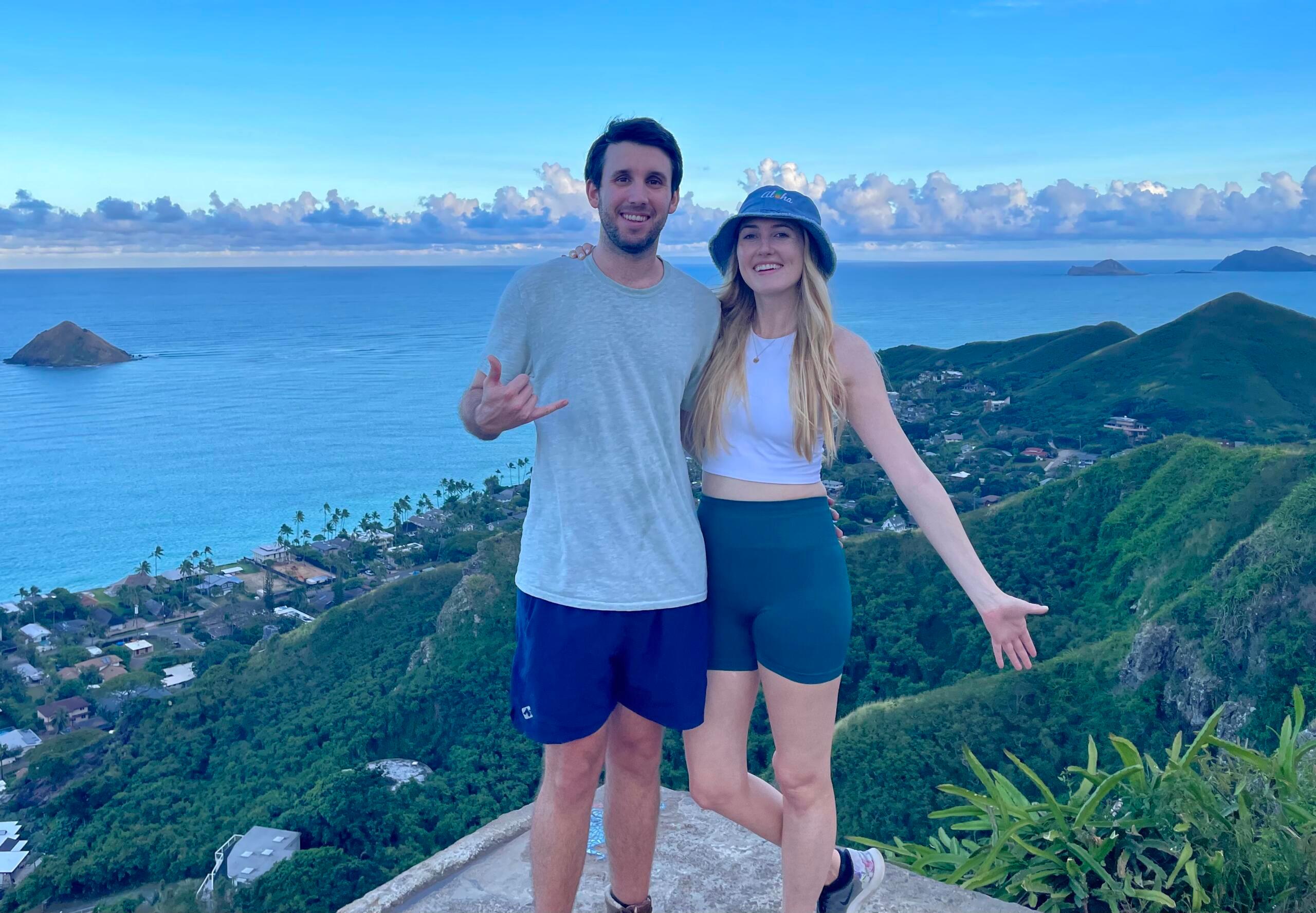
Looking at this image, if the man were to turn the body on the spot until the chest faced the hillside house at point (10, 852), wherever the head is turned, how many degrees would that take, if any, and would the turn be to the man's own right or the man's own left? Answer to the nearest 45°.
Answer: approximately 135° to the man's own right

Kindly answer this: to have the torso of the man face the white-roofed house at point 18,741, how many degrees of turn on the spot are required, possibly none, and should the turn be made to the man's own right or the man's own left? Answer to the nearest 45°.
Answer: approximately 135° to the man's own right

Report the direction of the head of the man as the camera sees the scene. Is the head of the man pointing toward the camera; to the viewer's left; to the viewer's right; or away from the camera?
toward the camera

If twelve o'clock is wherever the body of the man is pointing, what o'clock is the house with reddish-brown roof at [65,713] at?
The house with reddish-brown roof is roughly at 5 o'clock from the man.

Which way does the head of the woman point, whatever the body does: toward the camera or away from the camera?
toward the camera

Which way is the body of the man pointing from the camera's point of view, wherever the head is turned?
toward the camera

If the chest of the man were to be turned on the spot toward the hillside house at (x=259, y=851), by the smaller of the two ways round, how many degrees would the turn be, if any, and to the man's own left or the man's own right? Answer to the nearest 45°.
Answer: approximately 135° to the man's own right

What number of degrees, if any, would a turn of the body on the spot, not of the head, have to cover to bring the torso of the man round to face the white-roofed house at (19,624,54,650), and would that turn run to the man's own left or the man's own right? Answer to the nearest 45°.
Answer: approximately 135° to the man's own right

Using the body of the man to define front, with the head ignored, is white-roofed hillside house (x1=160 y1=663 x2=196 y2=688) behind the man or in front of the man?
behind

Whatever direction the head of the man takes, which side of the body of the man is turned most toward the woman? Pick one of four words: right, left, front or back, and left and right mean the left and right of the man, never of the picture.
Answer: left

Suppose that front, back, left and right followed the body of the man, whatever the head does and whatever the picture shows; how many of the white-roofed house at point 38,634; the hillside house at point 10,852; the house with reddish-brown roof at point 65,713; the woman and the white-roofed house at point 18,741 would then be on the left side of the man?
1

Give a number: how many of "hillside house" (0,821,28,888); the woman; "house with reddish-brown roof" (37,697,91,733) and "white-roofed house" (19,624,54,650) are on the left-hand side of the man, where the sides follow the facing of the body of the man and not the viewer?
1

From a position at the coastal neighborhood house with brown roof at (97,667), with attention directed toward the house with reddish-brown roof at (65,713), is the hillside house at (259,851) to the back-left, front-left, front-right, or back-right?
front-left
